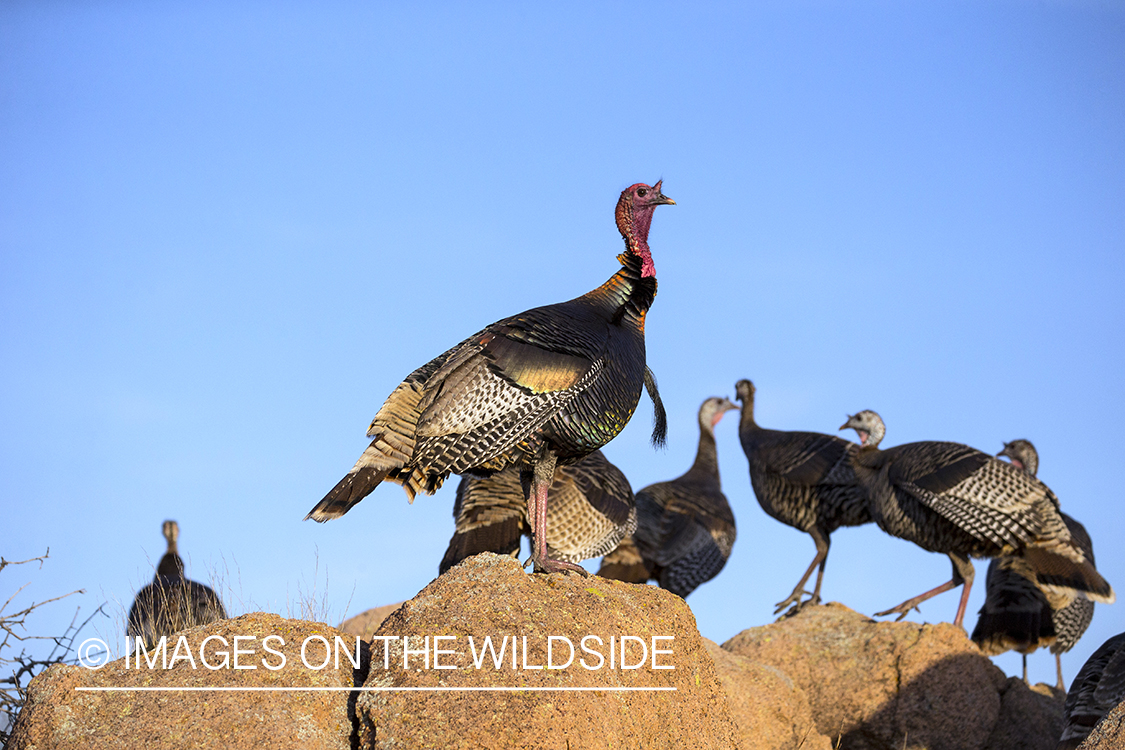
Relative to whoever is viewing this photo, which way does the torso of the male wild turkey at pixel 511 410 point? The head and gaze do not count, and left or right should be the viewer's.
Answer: facing to the right of the viewer

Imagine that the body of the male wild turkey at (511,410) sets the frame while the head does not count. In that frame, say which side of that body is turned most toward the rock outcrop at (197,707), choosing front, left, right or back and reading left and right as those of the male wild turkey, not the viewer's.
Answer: back

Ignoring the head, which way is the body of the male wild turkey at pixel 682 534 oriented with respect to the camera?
to the viewer's right

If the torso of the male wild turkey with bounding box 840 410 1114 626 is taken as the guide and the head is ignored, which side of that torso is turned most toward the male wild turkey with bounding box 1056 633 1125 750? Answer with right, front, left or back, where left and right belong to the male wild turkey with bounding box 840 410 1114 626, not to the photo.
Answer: left

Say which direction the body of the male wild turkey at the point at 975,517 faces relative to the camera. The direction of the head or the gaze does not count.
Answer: to the viewer's left

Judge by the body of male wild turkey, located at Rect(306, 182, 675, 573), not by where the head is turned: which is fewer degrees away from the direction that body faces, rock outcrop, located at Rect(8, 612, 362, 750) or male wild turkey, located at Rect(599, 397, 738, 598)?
the male wild turkey

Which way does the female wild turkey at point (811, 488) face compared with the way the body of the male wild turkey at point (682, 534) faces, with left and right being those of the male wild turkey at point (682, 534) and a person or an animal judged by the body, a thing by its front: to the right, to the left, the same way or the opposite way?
the opposite way

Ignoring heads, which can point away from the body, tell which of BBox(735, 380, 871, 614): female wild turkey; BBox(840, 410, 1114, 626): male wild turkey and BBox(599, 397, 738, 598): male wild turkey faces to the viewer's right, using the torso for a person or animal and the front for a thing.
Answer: BBox(599, 397, 738, 598): male wild turkey

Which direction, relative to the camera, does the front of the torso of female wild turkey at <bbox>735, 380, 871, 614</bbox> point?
to the viewer's left

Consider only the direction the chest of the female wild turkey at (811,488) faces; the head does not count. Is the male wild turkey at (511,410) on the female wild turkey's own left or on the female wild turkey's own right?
on the female wild turkey's own left
